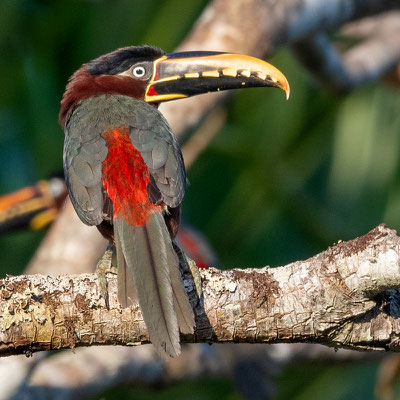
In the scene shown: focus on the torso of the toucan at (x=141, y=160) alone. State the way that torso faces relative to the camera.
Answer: away from the camera
